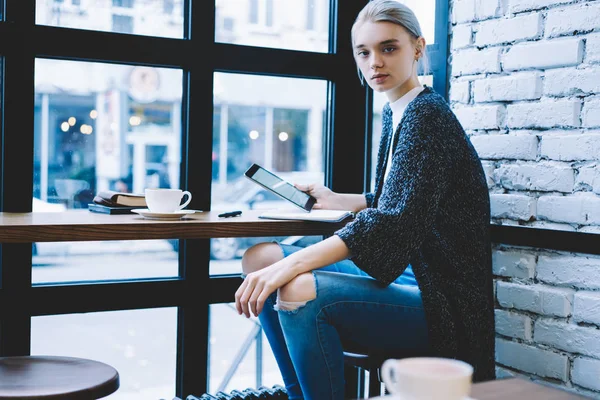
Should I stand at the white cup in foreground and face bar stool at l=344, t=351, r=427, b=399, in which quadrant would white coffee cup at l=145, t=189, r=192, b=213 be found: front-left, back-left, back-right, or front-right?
front-left

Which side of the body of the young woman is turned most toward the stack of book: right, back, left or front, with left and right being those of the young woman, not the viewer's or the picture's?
front

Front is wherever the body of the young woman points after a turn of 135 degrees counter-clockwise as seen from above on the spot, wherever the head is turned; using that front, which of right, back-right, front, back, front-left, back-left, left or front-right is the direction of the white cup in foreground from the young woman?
front-right

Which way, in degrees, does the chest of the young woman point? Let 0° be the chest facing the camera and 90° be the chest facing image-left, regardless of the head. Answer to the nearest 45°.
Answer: approximately 90°

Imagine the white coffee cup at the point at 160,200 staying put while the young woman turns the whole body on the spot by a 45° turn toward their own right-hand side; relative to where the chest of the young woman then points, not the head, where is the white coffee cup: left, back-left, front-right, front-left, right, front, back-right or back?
front-left
